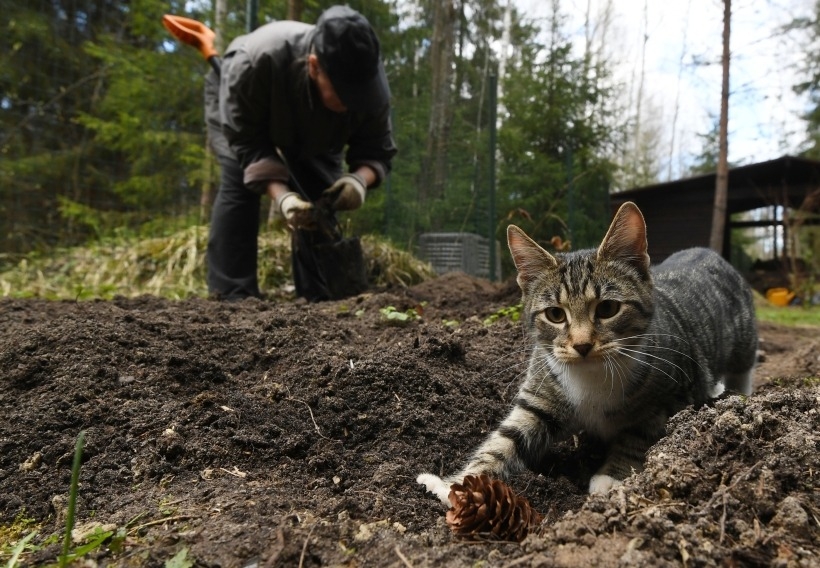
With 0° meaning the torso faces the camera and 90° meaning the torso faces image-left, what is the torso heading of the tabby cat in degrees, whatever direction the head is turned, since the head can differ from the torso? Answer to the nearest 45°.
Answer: approximately 45°

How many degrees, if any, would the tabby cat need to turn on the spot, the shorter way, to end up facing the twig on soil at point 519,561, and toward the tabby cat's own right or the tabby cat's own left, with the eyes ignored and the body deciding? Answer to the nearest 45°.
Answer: approximately 45° to the tabby cat's own left

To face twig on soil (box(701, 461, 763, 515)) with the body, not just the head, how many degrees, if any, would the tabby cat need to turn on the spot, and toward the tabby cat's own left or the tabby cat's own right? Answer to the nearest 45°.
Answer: approximately 45° to the tabby cat's own left

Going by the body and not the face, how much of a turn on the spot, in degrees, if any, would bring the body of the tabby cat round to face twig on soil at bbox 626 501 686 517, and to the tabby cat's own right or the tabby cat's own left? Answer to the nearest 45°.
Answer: approximately 45° to the tabby cat's own left

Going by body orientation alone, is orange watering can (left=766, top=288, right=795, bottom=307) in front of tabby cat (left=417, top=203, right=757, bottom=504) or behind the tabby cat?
behind

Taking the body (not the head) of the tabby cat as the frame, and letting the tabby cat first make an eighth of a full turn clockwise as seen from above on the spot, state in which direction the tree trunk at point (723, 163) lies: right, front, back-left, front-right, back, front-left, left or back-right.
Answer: right

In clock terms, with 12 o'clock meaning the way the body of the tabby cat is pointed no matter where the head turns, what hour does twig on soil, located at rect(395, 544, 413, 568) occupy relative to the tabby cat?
The twig on soil is roughly at 11 o'clock from the tabby cat.

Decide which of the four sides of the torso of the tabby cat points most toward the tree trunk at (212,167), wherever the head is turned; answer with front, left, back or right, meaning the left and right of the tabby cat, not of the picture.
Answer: right

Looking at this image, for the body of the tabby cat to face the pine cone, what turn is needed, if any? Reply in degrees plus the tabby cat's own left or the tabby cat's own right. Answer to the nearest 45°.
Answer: approximately 45° to the tabby cat's own left

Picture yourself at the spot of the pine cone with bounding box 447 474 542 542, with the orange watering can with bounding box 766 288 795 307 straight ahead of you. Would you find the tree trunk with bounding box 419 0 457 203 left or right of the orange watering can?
left

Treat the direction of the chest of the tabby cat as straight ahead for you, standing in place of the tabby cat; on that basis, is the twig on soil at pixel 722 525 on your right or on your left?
on your left
